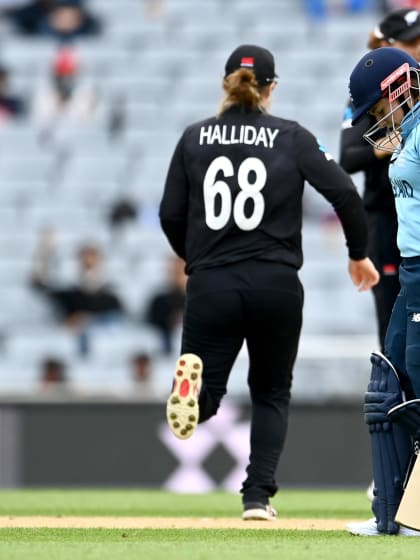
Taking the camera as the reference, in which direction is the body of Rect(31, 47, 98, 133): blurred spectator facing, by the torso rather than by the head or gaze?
toward the camera

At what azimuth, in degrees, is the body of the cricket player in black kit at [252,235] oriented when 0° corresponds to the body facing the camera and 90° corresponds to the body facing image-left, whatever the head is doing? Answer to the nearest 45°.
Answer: approximately 180°

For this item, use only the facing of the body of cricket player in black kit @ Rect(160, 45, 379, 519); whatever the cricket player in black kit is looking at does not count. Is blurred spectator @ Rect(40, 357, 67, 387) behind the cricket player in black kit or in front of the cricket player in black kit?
in front

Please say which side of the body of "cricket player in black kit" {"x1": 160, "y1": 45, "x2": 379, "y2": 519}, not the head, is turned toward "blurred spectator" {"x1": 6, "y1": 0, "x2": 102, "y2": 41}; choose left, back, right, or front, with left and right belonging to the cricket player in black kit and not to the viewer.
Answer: front

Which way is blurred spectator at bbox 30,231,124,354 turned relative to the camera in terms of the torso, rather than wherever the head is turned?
toward the camera

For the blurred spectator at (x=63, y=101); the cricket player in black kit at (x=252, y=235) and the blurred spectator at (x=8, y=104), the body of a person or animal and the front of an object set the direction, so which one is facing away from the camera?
the cricket player in black kit

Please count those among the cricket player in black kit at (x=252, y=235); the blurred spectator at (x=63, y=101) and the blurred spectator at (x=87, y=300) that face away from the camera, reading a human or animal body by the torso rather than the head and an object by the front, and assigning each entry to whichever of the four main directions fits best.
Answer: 1

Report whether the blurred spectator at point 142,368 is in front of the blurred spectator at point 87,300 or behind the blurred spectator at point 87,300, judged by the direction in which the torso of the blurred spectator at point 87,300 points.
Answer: in front

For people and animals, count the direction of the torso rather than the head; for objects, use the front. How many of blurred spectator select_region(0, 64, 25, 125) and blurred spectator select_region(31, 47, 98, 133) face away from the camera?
0

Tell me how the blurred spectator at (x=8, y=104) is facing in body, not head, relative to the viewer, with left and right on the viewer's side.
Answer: facing the viewer

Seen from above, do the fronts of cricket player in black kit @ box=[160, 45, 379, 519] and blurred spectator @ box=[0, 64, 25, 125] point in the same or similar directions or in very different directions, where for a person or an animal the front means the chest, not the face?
very different directions
